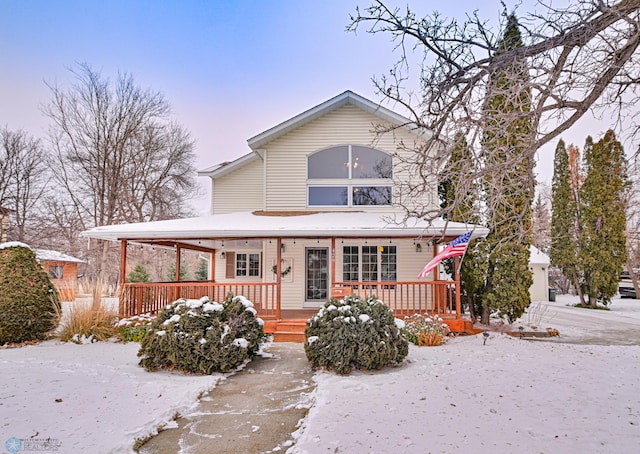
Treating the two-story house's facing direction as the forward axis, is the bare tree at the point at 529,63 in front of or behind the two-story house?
in front

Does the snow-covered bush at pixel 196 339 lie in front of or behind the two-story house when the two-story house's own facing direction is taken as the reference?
in front

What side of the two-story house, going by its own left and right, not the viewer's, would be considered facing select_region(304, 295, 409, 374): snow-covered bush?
front

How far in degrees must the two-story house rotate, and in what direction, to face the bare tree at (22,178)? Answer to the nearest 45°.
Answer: approximately 135° to its right

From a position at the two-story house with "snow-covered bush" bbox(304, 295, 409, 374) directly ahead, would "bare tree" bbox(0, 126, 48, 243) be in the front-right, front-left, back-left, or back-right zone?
back-right

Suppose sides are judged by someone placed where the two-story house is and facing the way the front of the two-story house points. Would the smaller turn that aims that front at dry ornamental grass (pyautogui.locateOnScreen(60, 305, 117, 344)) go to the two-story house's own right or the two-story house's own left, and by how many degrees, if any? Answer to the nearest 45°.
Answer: approximately 45° to the two-story house's own right

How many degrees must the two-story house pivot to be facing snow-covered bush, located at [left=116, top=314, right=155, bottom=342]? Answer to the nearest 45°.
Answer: approximately 45° to its right

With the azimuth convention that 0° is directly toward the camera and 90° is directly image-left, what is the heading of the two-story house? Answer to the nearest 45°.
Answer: approximately 0°

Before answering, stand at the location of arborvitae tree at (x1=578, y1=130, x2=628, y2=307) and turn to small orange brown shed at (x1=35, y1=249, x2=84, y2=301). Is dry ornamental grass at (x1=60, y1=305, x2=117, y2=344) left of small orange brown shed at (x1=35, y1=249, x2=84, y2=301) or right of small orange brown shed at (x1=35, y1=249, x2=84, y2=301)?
left

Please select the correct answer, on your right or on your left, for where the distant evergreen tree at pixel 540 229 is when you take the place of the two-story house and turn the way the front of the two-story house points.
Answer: on your left

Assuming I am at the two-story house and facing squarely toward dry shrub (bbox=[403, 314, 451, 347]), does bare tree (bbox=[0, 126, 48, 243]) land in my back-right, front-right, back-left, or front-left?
back-right
